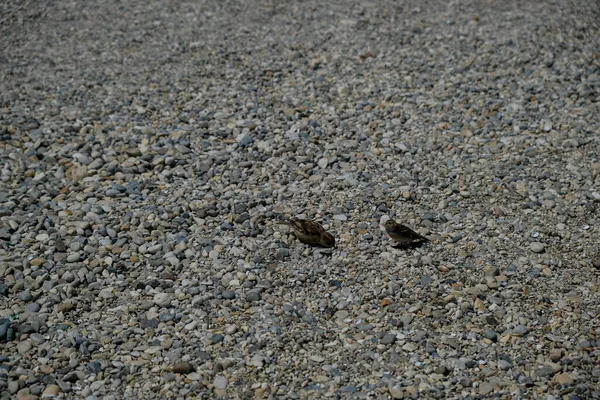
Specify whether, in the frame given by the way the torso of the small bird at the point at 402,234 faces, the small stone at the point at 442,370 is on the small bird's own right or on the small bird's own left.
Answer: on the small bird's own left

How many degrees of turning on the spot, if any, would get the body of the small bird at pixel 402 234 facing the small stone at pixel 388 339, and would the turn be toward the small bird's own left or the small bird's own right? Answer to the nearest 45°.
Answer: approximately 90° to the small bird's own left

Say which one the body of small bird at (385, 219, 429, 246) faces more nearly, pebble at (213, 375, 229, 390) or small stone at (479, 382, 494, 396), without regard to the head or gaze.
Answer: the pebble

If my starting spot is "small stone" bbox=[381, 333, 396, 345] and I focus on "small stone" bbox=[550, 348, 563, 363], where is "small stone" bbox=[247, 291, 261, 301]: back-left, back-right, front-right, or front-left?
back-left

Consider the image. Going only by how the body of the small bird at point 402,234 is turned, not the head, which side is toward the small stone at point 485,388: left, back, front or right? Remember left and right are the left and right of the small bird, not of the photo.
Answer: left

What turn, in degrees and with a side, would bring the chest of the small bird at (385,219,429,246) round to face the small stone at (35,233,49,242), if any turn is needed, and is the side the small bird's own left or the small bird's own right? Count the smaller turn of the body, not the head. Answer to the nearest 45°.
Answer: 0° — it already faces it

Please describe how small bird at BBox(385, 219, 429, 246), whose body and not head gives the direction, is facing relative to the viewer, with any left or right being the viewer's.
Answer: facing to the left of the viewer

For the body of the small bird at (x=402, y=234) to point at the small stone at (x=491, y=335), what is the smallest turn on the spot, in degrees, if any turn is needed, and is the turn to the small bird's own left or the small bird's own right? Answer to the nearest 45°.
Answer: approximately 135° to the small bird's own left

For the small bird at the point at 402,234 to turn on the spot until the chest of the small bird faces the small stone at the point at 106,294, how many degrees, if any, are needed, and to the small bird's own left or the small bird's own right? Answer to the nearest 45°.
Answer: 0° — it already faces it

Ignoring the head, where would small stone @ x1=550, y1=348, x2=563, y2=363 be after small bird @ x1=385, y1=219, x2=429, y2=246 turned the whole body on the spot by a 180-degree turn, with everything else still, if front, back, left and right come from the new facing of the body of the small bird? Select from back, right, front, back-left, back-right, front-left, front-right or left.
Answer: front-right

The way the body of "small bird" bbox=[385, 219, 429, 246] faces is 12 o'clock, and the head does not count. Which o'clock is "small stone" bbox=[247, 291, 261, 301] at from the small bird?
The small stone is roughly at 11 o'clock from the small bird.

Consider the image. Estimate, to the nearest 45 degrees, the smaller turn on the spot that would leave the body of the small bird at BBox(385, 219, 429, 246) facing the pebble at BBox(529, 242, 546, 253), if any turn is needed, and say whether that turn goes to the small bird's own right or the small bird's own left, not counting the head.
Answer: approximately 180°
